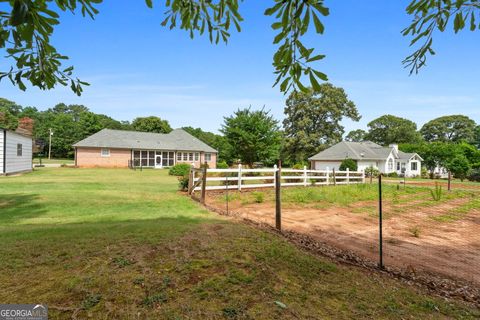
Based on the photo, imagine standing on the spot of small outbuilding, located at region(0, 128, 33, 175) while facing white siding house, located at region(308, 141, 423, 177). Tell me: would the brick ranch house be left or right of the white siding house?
left

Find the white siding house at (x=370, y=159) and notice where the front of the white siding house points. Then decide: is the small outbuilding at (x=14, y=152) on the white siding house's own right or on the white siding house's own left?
on the white siding house's own right

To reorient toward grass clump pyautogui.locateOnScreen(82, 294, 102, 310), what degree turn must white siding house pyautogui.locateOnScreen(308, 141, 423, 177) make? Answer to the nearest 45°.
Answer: approximately 45° to its right

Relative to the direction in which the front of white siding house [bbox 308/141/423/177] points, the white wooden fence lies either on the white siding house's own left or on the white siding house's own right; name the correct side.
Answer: on the white siding house's own right

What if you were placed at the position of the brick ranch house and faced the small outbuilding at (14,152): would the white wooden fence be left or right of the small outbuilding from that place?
left

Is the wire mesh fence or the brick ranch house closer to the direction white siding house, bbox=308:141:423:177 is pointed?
the wire mesh fence

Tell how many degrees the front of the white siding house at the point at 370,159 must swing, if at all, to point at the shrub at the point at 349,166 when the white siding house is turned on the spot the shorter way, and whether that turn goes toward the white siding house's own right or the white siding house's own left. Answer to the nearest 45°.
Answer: approximately 45° to the white siding house's own right

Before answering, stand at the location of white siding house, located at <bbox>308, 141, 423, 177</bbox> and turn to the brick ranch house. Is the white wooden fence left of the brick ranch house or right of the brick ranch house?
left

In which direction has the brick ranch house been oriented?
away from the camera
